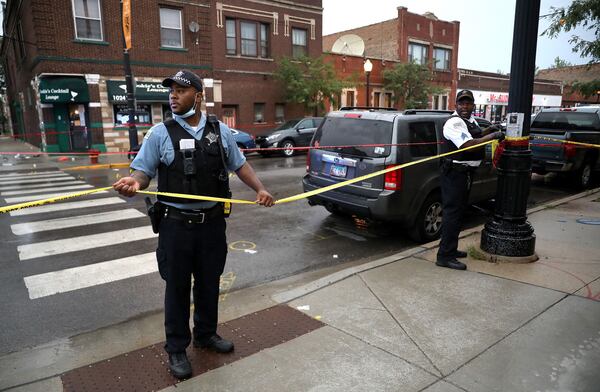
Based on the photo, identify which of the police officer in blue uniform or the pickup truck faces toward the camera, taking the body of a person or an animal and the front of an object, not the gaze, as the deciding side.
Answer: the police officer in blue uniform

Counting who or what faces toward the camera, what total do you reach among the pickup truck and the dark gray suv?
0

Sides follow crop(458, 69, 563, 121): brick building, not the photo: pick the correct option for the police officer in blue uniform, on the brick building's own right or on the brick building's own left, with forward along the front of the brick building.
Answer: on the brick building's own right

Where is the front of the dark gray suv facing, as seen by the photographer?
facing away from the viewer and to the right of the viewer

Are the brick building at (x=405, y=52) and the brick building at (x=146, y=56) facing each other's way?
no

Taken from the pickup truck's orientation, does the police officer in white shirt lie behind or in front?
behind

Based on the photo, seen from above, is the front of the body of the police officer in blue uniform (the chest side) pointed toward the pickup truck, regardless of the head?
no

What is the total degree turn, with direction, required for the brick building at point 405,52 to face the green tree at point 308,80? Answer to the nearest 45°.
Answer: approximately 90° to its right

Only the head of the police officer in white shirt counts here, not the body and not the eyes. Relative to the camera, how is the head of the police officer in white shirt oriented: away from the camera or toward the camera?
toward the camera

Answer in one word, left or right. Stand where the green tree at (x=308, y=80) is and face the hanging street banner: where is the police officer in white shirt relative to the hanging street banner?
left

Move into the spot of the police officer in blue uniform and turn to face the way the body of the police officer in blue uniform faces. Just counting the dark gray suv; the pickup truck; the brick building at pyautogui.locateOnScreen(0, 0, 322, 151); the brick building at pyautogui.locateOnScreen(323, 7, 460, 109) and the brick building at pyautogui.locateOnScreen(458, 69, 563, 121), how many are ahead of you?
0

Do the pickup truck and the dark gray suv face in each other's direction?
no

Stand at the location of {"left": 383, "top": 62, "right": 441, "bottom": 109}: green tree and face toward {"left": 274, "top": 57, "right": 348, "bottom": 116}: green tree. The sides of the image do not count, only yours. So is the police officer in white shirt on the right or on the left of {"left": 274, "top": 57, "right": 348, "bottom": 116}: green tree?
left

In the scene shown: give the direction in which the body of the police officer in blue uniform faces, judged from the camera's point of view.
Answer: toward the camera

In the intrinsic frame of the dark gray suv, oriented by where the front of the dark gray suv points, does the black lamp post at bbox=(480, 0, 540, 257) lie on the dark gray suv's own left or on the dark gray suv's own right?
on the dark gray suv's own right

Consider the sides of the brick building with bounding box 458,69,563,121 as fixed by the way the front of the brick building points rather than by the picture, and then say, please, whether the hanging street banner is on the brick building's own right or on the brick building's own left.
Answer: on the brick building's own right

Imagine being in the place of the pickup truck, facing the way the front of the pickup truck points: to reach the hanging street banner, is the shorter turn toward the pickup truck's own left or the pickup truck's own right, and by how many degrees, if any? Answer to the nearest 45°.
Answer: approximately 135° to the pickup truck's own left

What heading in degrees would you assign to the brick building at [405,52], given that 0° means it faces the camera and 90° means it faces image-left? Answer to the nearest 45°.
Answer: approximately 315°

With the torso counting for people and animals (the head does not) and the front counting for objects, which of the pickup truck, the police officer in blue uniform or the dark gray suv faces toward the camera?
the police officer in blue uniform

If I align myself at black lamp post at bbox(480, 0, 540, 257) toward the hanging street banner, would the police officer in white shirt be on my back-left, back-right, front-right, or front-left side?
front-left
